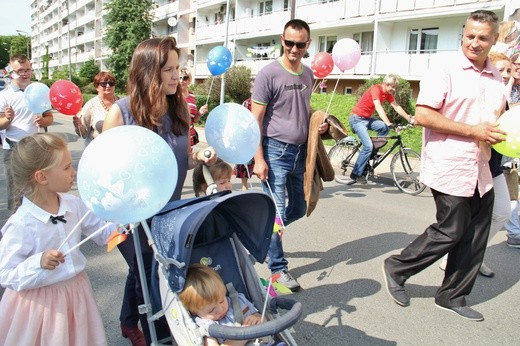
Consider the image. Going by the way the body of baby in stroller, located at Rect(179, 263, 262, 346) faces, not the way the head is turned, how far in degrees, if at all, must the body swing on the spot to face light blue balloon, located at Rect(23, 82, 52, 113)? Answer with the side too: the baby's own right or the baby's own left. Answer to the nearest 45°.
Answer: approximately 180°

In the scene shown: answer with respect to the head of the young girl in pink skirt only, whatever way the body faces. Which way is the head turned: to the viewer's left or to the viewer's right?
to the viewer's right

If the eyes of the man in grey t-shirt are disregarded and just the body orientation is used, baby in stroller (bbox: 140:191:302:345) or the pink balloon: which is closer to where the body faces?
the baby in stroller

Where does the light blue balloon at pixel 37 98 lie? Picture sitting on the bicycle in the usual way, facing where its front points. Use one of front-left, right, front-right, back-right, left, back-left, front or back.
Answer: right

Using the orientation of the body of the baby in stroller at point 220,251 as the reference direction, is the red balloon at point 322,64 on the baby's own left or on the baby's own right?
on the baby's own left

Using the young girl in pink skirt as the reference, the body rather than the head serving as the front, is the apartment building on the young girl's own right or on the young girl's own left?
on the young girl's own left

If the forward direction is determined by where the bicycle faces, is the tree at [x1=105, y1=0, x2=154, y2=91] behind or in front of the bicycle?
behind

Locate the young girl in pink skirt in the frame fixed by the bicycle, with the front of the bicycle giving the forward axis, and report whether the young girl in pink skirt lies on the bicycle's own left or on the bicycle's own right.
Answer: on the bicycle's own right

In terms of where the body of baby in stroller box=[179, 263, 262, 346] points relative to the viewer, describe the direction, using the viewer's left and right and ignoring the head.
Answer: facing the viewer and to the right of the viewer
